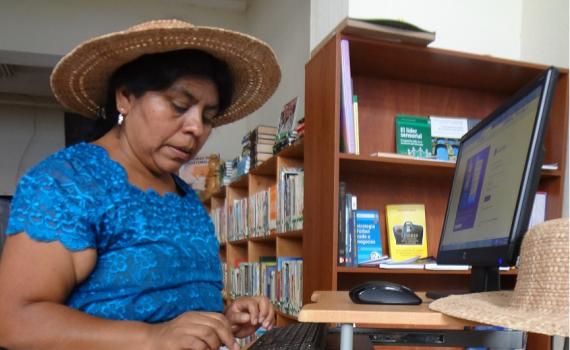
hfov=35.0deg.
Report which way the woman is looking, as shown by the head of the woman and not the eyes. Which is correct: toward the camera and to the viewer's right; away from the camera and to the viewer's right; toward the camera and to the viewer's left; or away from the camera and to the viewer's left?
toward the camera and to the viewer's right

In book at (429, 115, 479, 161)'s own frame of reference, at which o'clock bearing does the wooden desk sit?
The wooden desk is roughly at 12 o'clock from the book.

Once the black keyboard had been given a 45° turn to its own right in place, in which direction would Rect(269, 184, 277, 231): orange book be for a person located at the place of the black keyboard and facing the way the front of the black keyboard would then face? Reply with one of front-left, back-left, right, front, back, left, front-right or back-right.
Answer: front-right

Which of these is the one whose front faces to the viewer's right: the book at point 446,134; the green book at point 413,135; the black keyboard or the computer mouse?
the computer mouse

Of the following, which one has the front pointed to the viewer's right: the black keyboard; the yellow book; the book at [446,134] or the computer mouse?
the computer mouse

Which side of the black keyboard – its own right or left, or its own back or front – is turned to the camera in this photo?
left

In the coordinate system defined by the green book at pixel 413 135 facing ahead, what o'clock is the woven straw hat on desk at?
The woven straw hat on desk is roughly at 12 o'clock from the green book.

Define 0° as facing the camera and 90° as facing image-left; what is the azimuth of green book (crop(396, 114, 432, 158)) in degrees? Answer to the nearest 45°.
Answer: approximately 0°
